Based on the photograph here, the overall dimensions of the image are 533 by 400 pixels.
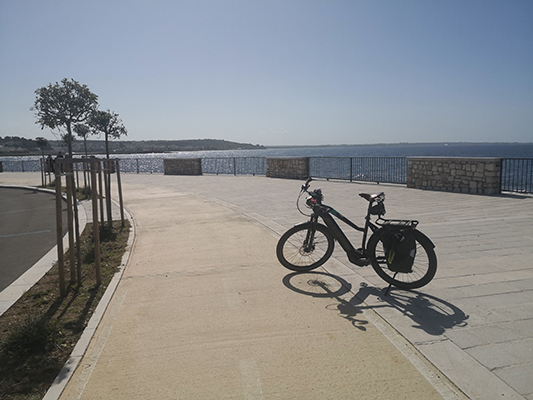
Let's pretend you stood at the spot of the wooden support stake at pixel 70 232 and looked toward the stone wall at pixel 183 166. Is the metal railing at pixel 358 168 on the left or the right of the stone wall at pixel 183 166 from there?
right

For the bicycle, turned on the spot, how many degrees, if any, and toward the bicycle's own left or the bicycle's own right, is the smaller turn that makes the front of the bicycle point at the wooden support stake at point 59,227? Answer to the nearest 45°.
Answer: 0° — it already faces it

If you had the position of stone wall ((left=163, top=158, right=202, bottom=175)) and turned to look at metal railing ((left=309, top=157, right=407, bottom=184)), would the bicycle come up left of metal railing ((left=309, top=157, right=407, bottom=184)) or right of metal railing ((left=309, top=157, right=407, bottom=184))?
right

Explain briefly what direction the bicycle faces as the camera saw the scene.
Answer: facing to the left of the viewer

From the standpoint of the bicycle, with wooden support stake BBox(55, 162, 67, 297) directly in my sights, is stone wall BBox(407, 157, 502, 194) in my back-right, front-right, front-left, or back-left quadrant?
back-right

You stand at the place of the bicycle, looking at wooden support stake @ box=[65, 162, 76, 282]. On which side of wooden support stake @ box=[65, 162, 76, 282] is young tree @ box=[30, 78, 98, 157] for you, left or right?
right

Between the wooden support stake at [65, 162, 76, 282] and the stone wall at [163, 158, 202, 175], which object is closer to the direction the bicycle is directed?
the wooden support stake

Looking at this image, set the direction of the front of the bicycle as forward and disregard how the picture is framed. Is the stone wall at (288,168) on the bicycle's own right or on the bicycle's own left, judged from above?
on the bicycle's own right

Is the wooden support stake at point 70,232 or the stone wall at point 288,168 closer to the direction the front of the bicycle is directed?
the wooden support stake

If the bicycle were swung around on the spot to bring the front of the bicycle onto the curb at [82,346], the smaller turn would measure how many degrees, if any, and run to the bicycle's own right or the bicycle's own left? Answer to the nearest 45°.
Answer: approximately 45° to the bicycle's own left

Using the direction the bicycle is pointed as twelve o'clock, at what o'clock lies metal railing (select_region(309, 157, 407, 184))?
The metal railing is roughly at 3 o'clock from the bicycle.
